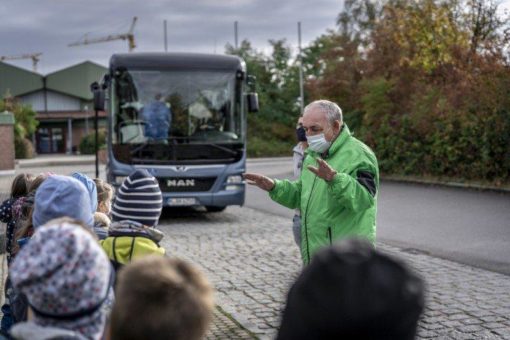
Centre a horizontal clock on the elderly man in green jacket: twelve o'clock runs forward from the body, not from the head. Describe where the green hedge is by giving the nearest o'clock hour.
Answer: The green hedge is roughly at 5 o'clock from the elderly man in green jacket.

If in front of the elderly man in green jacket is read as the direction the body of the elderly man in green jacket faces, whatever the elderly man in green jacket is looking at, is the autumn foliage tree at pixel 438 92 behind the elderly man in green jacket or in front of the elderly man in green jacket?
behind

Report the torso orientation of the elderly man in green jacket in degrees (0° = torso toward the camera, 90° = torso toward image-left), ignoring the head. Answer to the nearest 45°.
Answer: approximately 45°

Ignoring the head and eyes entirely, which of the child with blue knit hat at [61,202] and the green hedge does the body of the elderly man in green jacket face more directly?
the child with blue knit hat

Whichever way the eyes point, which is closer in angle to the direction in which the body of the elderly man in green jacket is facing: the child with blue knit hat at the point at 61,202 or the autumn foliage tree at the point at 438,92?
the child with blue knit hat

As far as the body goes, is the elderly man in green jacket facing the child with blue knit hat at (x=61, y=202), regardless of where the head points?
yes
